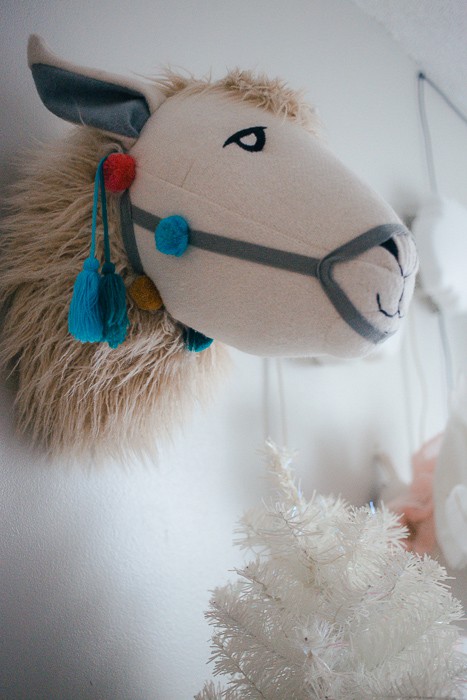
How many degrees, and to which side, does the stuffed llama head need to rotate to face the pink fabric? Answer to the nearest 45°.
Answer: approximately 45° to its left

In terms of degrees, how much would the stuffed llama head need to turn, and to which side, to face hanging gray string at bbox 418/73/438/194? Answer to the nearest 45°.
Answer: approximately 45° to its left

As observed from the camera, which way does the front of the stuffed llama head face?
facing to the right of the viewer

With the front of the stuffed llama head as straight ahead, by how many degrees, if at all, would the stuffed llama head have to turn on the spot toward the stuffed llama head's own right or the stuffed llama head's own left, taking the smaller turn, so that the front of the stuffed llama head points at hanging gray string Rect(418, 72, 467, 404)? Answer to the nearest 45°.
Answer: approximately 45° to the stuffed llama head's own left

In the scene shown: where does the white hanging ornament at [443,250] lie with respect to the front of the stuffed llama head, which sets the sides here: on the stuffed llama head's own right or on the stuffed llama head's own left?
on the stuffed llama head's own left
